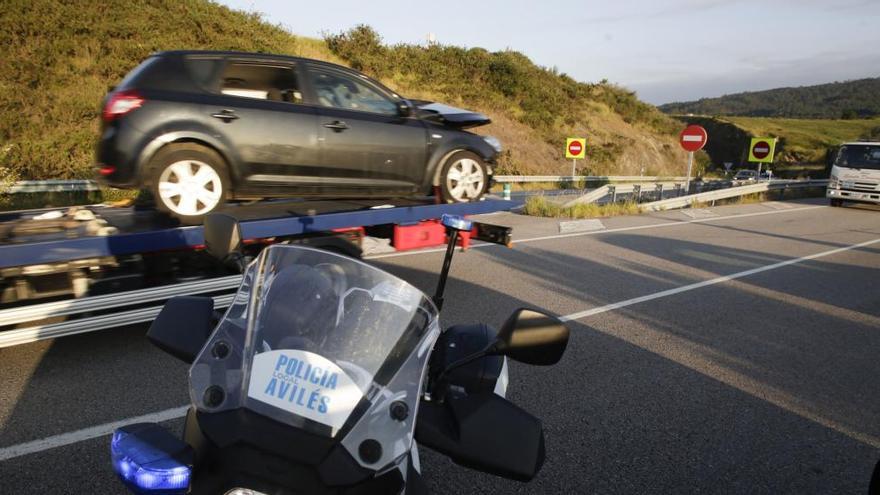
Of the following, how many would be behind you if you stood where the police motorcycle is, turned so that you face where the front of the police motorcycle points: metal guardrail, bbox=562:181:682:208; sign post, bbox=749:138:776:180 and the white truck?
3

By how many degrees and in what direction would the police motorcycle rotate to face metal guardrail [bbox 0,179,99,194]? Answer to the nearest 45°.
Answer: approximately 90° to its right

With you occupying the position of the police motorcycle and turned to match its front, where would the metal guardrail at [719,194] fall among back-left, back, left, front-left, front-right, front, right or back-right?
back

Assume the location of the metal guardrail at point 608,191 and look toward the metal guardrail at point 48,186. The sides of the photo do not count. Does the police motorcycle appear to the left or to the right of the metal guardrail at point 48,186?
left

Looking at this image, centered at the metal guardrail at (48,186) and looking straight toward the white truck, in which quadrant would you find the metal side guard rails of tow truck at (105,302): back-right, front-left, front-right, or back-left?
front-right

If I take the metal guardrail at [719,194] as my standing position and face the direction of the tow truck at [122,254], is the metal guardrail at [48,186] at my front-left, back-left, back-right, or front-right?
front-right

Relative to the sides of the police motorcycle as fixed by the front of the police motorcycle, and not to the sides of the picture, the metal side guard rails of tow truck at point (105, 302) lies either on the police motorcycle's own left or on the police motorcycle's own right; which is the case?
on the police motorcycle's own right

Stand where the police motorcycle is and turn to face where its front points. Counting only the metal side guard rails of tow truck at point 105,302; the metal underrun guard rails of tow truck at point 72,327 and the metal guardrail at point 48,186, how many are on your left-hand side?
0

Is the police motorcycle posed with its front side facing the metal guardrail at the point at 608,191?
no

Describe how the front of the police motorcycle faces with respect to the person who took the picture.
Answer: facing the viewer and to the left of the viewer

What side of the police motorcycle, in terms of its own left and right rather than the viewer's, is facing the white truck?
back

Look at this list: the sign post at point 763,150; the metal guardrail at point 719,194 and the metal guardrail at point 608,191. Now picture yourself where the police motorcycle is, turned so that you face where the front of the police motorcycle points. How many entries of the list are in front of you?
0

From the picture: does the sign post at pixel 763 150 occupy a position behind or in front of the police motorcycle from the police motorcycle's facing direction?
behind
